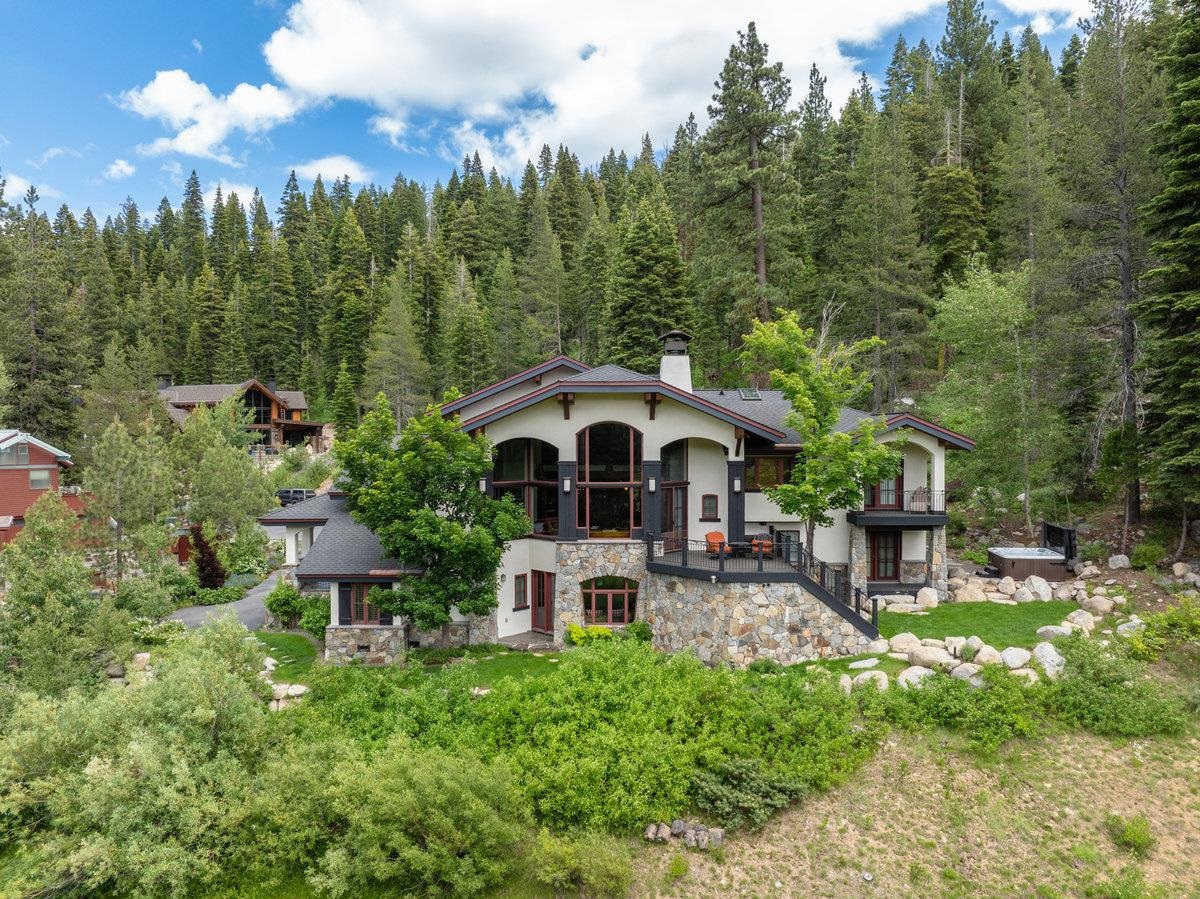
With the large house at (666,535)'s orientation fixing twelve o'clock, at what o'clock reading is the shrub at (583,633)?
The shrub is roughly at 2 o'clock from the large house.

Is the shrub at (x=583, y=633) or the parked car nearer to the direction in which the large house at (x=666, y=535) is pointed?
the shrub

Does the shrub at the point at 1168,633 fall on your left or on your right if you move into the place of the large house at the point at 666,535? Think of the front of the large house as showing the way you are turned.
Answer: on your left

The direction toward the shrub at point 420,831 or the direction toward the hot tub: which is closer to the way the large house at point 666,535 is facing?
the shrub

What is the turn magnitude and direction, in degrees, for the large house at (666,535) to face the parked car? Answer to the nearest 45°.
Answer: approximately 135° to its right

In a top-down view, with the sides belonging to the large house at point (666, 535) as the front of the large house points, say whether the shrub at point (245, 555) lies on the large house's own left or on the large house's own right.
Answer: on the large house's own right

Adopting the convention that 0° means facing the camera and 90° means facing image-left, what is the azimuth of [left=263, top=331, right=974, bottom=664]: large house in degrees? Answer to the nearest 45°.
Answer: approximately 0°
